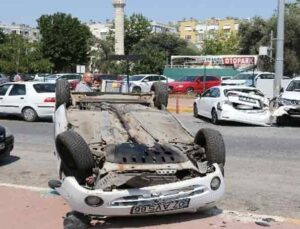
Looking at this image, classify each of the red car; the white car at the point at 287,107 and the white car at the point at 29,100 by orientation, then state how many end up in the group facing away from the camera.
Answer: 0

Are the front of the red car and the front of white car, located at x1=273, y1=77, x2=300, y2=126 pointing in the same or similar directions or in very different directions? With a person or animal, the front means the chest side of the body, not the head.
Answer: same or similar directions

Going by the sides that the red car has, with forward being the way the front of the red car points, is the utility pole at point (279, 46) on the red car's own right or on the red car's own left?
on the red car's own left

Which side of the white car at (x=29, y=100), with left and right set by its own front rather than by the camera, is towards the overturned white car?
left

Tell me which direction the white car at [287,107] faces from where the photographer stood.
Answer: facing the viewer and to the left of the viewer

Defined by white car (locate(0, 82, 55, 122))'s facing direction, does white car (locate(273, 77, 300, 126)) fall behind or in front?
behind

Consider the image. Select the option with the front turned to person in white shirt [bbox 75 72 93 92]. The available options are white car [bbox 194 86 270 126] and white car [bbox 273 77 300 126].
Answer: white car [bbox 273 77 300 126]

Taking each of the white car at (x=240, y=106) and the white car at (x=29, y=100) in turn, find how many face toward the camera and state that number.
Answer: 0

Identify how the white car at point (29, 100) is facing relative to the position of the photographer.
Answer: facing to the left of the viewer

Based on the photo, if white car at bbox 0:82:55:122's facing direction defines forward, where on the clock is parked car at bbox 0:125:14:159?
The parked car is roughly at 9 o'clock from the white car.

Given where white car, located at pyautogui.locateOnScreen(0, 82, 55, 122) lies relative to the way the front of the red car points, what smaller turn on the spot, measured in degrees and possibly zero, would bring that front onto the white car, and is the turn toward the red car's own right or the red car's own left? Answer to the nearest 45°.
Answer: approximately 45° to the red car's own left

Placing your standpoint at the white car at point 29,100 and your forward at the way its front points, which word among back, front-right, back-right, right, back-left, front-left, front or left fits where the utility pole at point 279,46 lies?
back

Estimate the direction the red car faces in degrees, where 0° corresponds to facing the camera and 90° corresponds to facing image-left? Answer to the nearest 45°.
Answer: approximately 45°

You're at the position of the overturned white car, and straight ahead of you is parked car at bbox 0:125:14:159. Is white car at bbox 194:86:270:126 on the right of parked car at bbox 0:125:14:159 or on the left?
right
